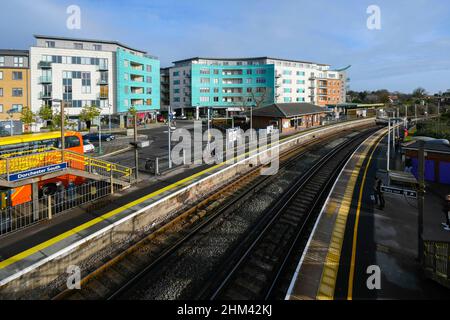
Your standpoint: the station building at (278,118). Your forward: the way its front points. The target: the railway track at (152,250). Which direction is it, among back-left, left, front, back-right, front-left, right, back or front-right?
front-right

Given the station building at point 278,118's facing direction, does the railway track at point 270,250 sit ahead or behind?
ahead

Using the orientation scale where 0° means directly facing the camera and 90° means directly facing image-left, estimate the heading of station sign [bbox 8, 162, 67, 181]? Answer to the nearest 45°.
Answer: approximately 315°

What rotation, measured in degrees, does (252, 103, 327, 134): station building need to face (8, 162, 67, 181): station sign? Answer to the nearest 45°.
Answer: approximately 45° to its right
